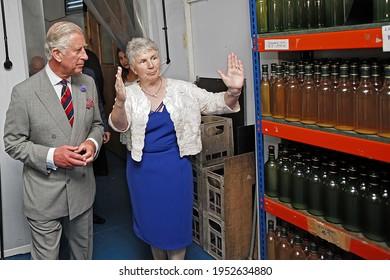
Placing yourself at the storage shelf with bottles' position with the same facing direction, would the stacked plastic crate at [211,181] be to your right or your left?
on your right

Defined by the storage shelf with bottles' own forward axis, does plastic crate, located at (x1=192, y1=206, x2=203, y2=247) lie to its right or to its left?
on its right

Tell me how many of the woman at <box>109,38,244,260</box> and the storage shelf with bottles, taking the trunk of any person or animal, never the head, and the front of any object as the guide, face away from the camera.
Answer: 0
